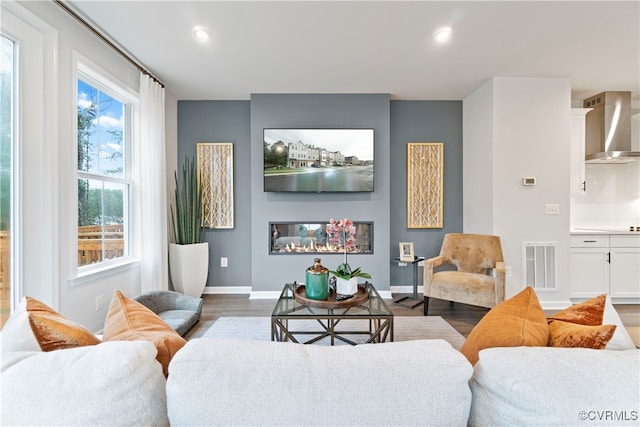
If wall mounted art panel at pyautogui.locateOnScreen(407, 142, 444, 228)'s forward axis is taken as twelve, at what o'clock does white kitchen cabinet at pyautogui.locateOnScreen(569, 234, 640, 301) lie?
The white kitchen cabinet is roughly at 9 o'clock from the wall mounted art panel.

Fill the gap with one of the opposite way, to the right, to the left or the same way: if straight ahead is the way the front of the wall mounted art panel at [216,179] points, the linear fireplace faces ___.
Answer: the same way

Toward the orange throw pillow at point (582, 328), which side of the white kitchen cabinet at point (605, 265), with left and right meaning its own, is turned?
front

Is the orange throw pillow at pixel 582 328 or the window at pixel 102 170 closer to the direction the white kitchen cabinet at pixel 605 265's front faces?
the orange throw pillow

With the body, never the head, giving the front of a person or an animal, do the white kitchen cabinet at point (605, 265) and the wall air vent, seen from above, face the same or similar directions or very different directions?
same or similar directions

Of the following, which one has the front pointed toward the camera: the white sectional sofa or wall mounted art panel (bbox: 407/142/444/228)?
the wall mounted art panel

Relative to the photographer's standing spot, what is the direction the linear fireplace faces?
facing the viewer

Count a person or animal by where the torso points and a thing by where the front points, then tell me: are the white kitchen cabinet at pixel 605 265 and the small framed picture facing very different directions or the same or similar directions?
same or similar directions

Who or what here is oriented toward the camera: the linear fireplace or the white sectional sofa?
the linear fireplace

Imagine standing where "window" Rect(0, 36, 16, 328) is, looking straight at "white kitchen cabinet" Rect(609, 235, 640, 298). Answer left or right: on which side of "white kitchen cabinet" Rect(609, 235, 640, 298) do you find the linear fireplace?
left

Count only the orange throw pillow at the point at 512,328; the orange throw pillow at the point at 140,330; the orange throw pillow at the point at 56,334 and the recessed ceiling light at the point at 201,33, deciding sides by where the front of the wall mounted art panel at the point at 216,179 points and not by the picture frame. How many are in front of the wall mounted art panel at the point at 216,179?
4

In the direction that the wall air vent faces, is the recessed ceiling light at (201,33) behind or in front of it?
in front

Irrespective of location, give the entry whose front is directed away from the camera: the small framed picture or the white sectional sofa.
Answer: the white sectional sofa

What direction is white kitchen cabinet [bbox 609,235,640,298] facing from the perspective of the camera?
toward the camera

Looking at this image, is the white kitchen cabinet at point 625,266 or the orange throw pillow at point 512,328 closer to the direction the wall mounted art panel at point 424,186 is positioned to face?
the orange throw pillow

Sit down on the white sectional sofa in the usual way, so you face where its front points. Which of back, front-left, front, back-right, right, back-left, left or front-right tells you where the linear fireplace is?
front

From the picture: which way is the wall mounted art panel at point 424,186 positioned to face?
toward the camera

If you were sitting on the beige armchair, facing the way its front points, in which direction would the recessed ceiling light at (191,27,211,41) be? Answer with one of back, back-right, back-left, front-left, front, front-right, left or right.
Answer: front

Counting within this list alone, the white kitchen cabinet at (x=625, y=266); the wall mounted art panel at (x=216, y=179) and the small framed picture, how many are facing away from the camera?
0
